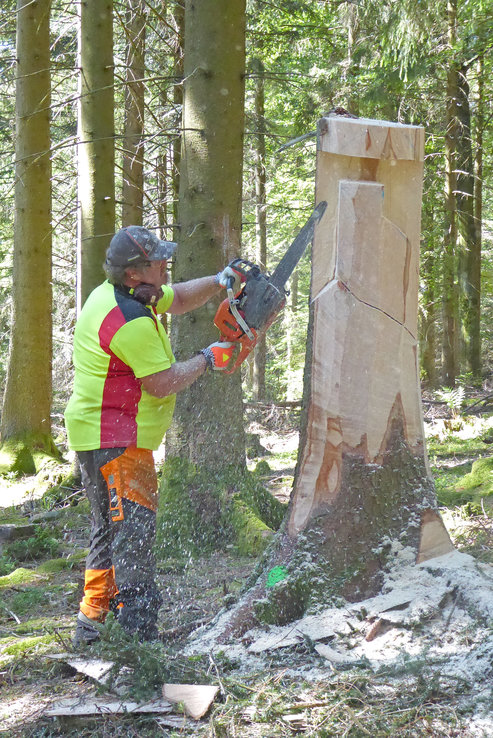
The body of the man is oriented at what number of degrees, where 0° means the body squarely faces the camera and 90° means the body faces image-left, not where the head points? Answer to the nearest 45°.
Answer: approximately 270°

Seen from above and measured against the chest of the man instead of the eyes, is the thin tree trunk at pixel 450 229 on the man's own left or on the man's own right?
on the man's own left

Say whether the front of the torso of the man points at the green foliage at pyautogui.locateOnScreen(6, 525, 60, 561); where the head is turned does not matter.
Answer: no

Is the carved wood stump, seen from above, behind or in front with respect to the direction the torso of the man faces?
in front

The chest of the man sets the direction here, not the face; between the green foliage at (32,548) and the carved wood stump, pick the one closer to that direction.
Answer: the carved wood stump

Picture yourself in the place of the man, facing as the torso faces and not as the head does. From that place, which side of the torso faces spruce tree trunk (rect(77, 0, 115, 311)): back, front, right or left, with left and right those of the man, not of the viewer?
left

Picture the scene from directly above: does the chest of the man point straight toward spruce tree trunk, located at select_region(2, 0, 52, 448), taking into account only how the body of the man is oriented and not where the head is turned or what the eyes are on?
no

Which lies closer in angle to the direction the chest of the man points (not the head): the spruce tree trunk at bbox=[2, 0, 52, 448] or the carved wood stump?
the carved wood stump

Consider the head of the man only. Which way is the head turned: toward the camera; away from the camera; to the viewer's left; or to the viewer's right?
to the viewer's right

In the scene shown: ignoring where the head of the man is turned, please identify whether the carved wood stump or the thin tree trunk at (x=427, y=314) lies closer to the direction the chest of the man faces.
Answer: the carved wood stump
